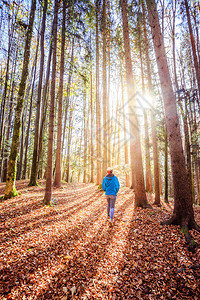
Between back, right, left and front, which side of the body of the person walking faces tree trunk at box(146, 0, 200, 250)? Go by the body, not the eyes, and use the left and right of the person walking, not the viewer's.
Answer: right

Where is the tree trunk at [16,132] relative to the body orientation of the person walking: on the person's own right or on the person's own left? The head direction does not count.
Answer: on the person's own left

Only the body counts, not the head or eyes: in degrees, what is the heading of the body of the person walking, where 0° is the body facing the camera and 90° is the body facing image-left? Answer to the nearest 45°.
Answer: approximately 180°
